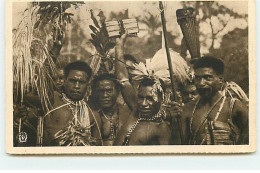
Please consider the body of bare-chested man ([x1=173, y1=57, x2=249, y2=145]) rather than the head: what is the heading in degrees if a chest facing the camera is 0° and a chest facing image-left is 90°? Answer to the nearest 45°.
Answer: approximately 45°

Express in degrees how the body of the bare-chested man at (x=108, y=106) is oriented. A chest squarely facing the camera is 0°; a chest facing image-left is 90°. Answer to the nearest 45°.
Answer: approximately 0°
